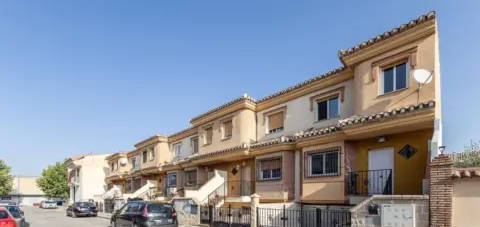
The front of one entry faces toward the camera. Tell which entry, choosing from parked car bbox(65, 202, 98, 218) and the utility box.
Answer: the utility box

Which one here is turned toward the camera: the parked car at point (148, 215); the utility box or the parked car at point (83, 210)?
the utility box

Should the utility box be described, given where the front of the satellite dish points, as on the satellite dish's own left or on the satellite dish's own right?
on the satellite dish's own right

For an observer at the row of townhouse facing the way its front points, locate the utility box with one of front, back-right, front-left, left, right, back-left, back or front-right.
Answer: front-left

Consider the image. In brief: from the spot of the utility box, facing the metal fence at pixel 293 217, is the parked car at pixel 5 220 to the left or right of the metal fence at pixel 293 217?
left

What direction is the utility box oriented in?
toward the camera

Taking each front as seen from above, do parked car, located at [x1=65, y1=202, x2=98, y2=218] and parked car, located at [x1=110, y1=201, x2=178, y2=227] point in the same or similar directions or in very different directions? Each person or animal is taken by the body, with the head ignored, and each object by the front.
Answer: same or similar directions

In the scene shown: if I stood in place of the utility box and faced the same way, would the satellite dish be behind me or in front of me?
behind
